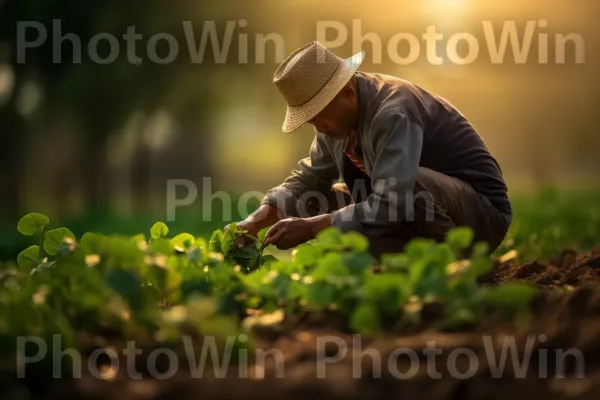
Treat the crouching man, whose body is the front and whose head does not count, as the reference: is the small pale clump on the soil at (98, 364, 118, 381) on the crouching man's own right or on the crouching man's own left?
on the crouching man's own left

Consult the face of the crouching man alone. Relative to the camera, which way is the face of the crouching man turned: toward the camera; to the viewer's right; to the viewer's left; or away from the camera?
to the viewer's left

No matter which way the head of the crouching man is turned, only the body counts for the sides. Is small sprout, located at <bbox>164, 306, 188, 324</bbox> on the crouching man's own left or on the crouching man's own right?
on the crouching man's own left

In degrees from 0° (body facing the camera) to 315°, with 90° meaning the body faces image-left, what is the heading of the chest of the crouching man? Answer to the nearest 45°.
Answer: approximately 90°
